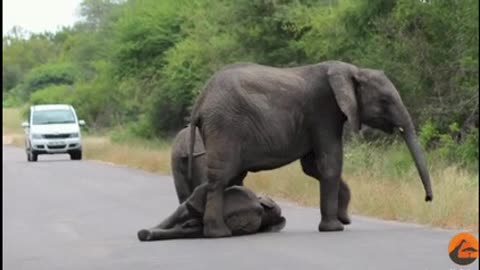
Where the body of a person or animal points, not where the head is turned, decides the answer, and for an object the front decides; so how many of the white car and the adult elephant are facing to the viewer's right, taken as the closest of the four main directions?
1

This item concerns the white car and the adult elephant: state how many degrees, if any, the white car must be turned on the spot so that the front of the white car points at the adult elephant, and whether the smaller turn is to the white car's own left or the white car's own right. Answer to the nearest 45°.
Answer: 0° — it already faces it

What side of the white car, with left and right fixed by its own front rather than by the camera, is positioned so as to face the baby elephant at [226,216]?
front

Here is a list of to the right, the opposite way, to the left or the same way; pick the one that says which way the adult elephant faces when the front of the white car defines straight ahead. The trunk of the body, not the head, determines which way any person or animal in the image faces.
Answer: to the left

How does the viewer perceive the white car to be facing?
facing the viewer

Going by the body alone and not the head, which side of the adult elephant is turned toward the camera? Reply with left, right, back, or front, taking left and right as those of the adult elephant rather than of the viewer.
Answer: right
